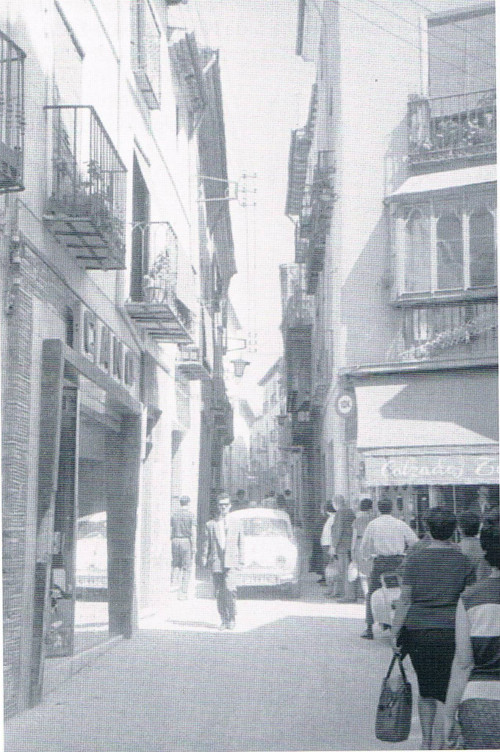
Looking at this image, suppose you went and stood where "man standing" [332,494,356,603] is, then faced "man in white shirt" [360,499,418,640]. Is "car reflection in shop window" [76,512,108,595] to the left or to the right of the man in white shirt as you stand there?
right

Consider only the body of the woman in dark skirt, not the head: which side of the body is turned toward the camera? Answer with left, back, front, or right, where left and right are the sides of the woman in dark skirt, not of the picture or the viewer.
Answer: back

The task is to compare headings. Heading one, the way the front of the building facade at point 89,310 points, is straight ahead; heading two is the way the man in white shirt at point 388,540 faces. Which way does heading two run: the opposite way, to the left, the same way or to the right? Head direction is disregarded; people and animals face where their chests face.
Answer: to the left

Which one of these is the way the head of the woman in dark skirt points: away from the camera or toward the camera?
away from the camera

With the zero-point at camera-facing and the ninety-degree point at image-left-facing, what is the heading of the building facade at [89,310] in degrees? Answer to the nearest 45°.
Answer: approximately 270°

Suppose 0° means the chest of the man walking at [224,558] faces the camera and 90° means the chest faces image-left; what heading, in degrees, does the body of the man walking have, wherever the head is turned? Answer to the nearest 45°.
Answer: approximately 0°

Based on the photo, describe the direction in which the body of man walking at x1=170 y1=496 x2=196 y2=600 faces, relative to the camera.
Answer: away from the camera

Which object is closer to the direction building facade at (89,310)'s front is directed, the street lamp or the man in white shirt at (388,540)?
the man in white shirt

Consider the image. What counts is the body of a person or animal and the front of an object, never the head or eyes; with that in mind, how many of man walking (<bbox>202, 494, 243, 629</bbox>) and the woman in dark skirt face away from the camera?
1

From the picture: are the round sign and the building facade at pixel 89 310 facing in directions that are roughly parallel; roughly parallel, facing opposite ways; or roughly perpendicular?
roughly perpendicular

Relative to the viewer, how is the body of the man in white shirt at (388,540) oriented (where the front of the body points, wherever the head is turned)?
away from the camera
